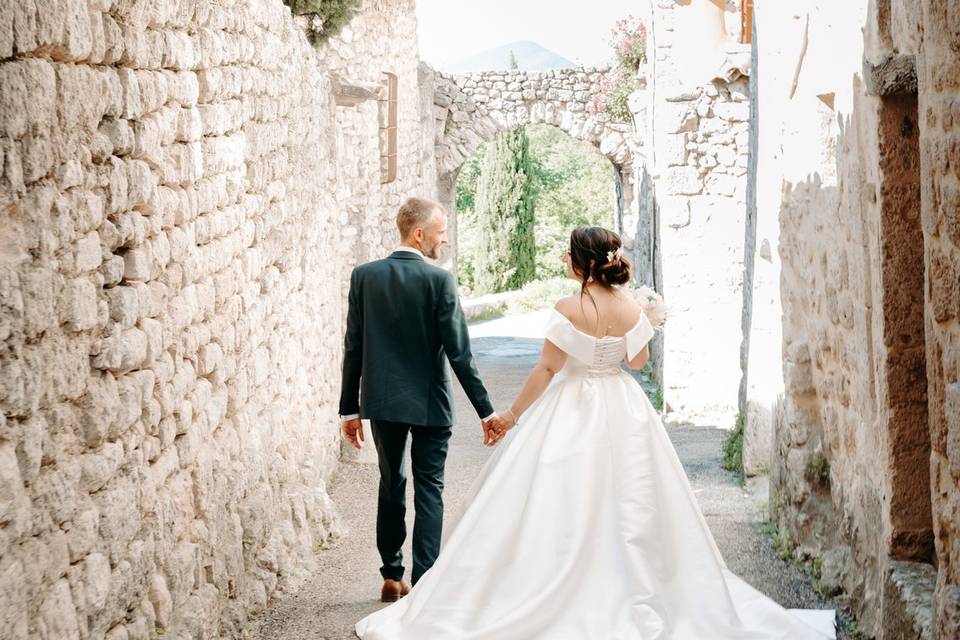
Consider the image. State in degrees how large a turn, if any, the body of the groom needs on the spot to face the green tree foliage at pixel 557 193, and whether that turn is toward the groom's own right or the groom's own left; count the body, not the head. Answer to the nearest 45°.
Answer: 0° — they already face it

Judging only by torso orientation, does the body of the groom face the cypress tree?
yes

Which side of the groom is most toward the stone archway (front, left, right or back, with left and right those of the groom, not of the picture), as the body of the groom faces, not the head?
front

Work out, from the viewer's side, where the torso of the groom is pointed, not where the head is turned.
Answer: away from the camera

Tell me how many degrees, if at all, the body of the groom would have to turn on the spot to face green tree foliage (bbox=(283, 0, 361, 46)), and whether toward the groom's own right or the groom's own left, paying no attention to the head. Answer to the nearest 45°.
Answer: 0° — they already face it
